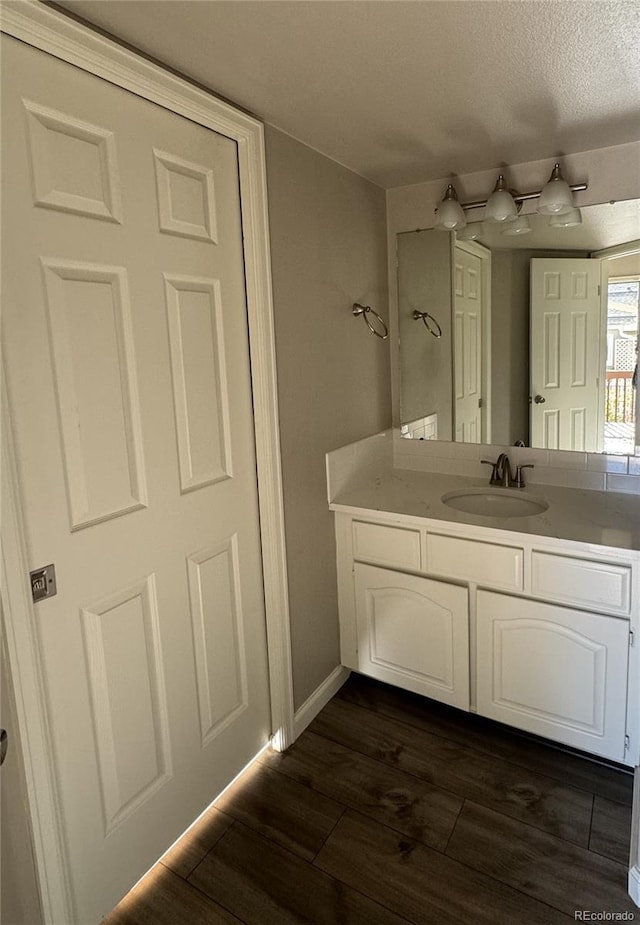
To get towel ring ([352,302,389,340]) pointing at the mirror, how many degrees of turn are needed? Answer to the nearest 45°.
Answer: approximately 45° to its left

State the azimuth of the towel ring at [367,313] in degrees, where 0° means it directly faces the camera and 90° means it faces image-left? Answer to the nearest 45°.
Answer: approximately 315°

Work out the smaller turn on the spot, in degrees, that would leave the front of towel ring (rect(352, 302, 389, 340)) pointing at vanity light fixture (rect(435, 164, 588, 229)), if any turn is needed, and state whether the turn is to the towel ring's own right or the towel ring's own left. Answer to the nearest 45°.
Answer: approximately 45° to the towel ring's own left

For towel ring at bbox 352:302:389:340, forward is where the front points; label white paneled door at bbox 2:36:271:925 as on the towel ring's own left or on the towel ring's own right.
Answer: on the towel ring's own right
